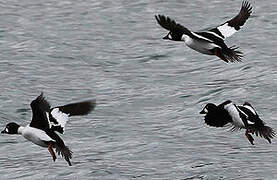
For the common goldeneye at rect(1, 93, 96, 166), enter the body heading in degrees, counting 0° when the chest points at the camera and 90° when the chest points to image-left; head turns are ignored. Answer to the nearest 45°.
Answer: approximately 90°

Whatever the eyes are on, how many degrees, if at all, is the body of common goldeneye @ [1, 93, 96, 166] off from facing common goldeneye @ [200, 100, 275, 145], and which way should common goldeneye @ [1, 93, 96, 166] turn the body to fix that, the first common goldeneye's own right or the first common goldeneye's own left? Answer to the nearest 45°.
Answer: approximately 180°

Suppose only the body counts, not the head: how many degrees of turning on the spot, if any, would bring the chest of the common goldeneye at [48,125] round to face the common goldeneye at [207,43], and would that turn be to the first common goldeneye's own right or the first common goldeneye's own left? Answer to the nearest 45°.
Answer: approximately 180°
